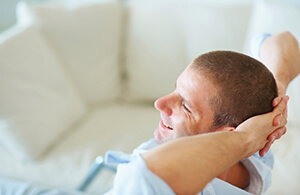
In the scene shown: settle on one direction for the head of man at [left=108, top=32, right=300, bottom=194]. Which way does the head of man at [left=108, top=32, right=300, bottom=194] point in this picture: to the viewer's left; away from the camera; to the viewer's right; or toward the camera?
to the viewer's left

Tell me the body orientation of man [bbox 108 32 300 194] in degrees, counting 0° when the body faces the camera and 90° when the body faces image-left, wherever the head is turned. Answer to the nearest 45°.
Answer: approximately 90°

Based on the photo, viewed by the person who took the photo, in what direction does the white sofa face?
facing the viewer
